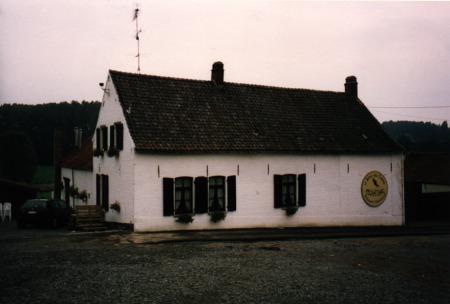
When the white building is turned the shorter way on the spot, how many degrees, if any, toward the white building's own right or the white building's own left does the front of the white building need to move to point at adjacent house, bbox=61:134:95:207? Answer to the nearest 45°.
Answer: approximately 135° to the white building's own right

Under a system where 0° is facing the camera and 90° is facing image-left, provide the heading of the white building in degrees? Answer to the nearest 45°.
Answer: approximately 0°

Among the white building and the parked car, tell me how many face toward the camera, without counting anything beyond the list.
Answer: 1

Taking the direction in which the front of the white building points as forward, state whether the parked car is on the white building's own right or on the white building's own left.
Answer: on the white building's own right

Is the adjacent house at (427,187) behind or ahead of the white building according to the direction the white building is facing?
behind

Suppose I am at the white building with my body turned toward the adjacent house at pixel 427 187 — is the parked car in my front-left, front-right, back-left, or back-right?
back-left
